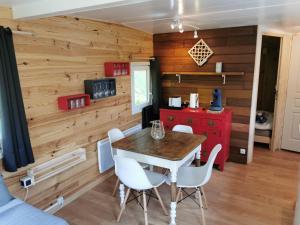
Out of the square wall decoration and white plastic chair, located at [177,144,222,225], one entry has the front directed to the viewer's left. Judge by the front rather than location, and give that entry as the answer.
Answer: the white plastic chair

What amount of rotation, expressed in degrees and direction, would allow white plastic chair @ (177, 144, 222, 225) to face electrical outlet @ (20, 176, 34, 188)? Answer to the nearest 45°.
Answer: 0° — it already faces it

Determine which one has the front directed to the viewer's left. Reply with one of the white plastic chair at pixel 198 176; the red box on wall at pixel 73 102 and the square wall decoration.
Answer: the white plastic chair

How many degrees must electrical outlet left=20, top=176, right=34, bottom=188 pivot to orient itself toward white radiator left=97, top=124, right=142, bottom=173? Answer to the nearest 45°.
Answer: approximately 90° to its left

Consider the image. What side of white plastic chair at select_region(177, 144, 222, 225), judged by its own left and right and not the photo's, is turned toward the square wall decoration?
right

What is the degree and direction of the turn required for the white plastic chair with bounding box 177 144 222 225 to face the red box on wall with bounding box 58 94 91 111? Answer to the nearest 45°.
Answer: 0° — it already faces it

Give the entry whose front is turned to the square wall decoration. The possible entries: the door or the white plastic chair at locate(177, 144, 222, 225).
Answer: the door

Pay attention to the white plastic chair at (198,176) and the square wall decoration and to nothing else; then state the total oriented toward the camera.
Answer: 1

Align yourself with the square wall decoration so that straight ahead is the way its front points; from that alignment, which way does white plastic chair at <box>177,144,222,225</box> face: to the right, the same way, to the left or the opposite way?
to the right

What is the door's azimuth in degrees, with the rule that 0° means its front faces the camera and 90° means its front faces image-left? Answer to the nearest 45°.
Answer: approximately 45°

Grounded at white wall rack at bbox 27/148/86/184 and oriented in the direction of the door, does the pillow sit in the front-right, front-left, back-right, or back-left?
back-right
